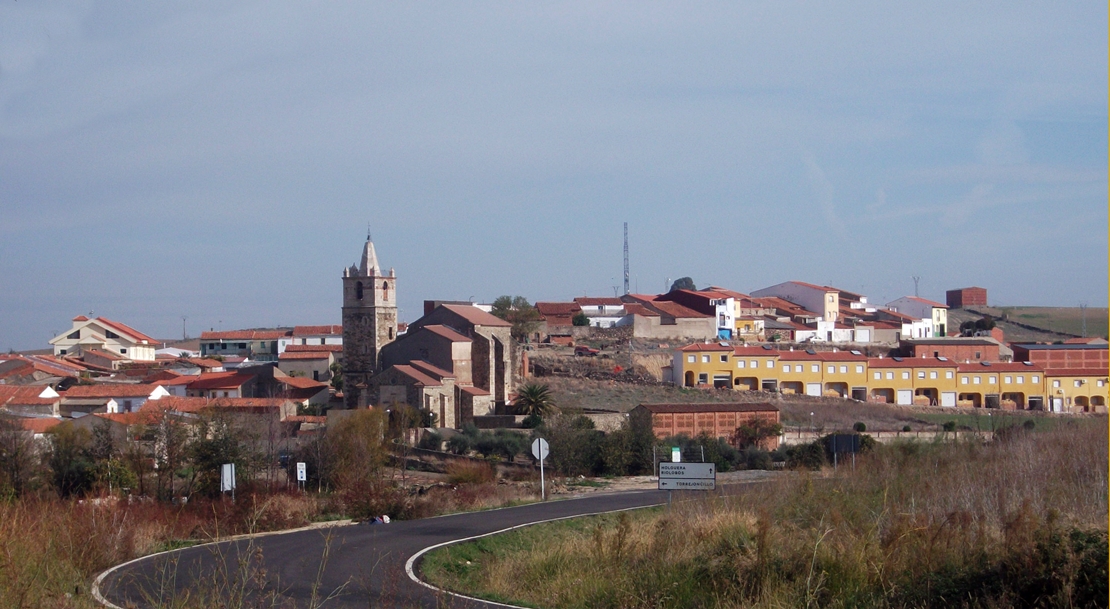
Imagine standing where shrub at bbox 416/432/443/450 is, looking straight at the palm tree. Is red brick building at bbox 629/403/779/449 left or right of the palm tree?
right

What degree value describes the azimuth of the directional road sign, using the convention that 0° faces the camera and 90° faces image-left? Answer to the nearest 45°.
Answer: approximately 0°

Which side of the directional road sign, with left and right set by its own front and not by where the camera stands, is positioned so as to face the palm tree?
back

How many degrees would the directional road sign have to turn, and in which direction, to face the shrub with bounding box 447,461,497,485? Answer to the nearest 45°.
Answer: approximately 135° to its right

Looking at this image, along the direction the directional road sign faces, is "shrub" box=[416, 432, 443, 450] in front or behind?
behind

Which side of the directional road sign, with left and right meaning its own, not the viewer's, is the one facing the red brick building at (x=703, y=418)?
back
